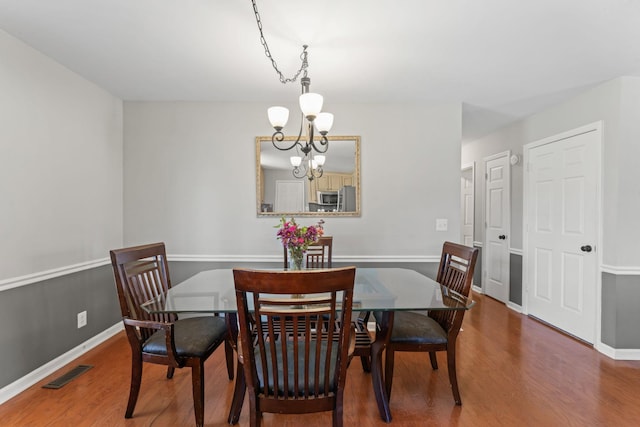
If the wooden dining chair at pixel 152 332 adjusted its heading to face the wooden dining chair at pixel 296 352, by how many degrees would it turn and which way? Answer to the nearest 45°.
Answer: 0° — it already faces it

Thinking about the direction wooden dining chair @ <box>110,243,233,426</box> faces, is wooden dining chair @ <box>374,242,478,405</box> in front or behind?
in front

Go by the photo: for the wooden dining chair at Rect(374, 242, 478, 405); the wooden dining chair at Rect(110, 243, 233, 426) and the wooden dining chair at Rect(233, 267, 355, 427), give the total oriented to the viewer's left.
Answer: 1

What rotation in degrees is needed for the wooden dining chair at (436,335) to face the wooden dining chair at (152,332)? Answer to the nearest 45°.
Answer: approximately 45° to its left

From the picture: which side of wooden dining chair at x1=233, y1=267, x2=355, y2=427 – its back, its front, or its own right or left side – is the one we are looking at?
back

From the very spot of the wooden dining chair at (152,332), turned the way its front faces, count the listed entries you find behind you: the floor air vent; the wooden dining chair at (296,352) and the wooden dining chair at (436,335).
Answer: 1

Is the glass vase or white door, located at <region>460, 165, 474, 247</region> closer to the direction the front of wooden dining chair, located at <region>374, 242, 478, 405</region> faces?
the glass vase

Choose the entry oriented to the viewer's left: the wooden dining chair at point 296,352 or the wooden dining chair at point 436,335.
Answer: the wooden dining chair at point 436,335

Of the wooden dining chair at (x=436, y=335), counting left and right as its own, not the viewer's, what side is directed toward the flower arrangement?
front

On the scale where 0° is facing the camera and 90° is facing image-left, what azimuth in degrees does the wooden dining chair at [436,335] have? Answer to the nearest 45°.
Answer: approximately 90°

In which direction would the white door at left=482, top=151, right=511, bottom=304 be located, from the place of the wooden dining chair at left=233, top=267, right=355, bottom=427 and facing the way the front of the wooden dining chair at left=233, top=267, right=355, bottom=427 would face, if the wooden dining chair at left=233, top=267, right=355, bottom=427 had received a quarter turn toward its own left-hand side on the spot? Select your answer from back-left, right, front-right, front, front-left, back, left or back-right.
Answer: back-right

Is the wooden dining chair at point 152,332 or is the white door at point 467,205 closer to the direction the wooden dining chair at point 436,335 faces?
the wooden dining chair

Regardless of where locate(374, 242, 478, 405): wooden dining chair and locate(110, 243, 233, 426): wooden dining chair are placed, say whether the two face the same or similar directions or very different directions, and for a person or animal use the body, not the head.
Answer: very different directions

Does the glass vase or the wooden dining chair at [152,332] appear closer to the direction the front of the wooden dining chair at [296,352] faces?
the glass vase
